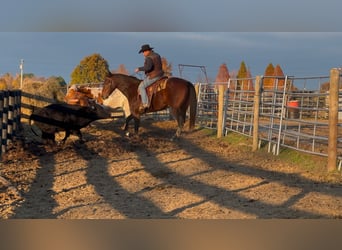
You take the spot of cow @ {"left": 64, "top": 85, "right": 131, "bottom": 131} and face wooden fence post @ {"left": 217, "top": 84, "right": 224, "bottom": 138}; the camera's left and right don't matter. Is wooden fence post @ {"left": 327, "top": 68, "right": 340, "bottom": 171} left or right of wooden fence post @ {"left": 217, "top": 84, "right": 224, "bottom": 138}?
right

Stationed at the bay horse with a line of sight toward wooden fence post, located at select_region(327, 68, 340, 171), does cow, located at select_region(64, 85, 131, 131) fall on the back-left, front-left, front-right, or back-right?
back-right

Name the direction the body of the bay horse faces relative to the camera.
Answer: to the viewer's left

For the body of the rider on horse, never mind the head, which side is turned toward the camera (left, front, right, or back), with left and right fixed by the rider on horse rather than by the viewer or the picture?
left

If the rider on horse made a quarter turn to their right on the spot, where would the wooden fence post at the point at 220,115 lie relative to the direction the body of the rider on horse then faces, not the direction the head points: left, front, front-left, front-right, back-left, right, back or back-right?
front-right
